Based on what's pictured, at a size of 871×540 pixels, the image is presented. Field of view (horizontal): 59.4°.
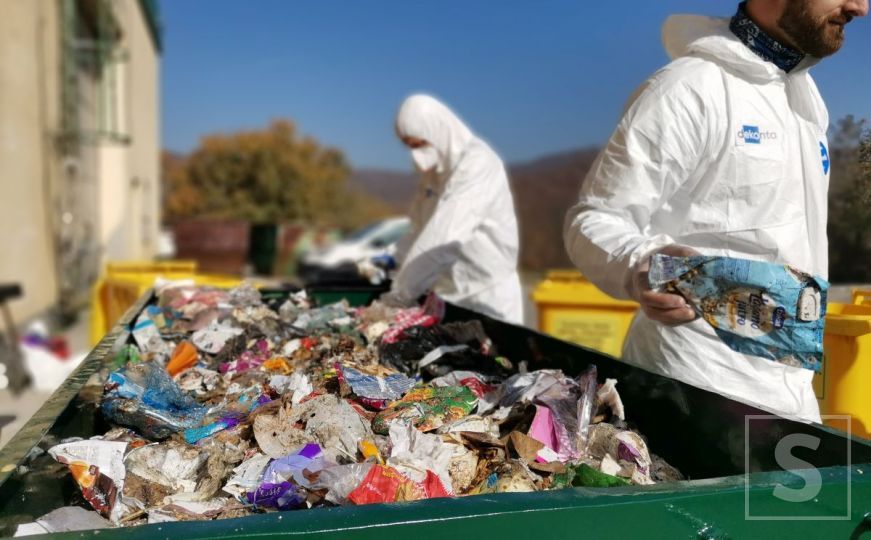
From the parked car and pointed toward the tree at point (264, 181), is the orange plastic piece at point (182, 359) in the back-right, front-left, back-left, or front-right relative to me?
back-left

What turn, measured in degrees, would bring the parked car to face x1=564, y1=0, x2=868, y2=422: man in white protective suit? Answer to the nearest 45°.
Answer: approximately 45° to its left

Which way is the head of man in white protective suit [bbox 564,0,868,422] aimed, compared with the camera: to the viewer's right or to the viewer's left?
to the viewer's right

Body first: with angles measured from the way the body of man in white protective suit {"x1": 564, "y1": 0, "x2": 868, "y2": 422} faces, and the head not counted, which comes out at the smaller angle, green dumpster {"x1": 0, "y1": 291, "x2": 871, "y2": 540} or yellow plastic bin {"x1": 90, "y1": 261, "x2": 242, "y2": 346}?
the green dumpster

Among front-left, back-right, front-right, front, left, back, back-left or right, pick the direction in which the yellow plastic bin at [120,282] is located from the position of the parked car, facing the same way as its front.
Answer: front-left

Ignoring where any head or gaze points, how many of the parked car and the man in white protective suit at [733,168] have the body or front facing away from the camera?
0

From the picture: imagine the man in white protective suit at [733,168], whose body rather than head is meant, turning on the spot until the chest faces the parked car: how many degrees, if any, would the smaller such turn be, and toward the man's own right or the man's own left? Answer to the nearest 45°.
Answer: approximately 180°

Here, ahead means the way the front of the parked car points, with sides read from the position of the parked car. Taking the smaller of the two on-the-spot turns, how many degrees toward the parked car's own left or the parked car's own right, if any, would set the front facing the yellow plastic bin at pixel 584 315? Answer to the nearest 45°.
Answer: approximately 45° to the parked car's own left
